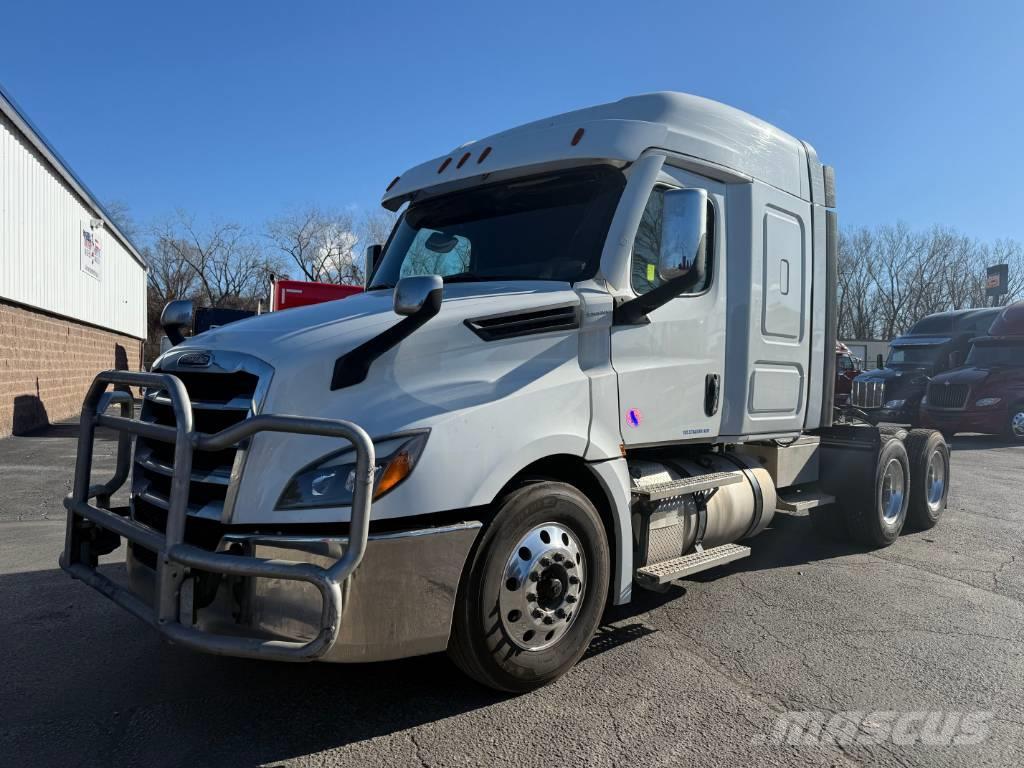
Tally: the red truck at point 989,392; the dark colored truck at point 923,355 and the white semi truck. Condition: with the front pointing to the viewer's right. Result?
0

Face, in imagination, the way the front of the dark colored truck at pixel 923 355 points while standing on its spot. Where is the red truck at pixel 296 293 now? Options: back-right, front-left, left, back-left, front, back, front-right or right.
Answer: front

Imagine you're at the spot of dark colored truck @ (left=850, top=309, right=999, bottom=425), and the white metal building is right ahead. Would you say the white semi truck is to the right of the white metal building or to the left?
left

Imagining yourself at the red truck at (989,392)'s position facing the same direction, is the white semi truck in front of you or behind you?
in front

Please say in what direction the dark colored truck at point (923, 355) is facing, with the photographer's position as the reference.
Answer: facing the viewer and to the left of the viewer

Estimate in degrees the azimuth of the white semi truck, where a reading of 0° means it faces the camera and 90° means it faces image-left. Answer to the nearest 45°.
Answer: approximately 45°

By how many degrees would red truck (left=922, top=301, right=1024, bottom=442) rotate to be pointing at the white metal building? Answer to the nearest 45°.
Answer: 0° — it already faces it

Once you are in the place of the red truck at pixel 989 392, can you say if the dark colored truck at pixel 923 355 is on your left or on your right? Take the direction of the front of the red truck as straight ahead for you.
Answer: on your right

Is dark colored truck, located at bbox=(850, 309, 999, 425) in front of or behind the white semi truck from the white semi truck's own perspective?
behind

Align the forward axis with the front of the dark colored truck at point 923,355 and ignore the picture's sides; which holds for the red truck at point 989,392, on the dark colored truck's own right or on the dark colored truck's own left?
on the dark colored truck's own left

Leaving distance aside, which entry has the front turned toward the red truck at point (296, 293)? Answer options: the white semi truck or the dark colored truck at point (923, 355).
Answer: the dark colored truck

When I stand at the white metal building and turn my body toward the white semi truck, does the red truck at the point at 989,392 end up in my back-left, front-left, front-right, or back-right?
front-left
